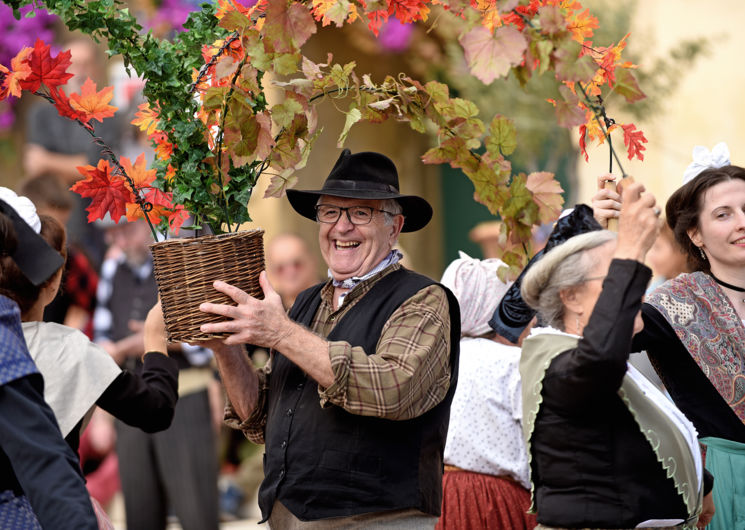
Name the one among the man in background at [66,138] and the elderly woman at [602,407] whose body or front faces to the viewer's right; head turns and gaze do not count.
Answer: the elderly woman

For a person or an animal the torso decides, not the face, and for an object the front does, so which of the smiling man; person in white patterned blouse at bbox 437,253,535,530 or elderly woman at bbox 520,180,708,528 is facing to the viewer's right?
the elderly woman

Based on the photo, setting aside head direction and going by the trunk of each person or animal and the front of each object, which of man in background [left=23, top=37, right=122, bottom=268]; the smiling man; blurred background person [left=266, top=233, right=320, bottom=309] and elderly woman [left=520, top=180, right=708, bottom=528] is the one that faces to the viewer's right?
the elderly woman

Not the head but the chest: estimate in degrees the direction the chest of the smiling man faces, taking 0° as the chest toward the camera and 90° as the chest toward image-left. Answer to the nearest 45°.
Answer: approximately 45°

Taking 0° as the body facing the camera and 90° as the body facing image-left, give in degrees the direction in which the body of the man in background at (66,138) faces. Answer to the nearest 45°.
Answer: approximately 0°

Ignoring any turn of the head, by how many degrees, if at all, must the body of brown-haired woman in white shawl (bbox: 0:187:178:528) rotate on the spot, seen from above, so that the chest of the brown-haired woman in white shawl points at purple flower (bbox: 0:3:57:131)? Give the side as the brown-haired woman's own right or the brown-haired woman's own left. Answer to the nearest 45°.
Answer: approximately 45° to the brown-haired woman's own left

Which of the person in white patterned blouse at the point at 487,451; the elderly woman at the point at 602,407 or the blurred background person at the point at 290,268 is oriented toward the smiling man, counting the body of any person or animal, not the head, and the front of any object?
the blurred background person at the point at 290,268
